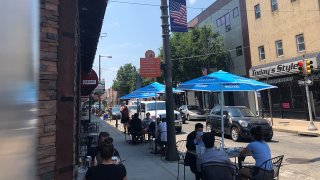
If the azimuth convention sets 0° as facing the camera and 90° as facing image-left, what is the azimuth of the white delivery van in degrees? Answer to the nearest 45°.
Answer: approximately 315°

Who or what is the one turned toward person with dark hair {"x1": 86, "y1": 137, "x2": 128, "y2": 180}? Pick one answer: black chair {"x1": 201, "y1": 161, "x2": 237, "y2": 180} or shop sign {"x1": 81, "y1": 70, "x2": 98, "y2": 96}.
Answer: the shop sign

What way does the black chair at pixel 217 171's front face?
away from the camera

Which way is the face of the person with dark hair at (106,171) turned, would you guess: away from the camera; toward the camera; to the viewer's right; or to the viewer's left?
away from the camera

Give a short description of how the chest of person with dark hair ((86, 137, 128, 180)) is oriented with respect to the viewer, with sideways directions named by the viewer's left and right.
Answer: facing away from the viewer

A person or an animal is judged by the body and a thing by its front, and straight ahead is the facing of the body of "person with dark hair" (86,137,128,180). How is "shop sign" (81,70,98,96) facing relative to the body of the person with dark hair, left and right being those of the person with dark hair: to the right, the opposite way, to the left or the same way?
the opposite way

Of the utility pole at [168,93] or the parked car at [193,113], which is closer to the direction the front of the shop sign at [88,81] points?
the utility pole
